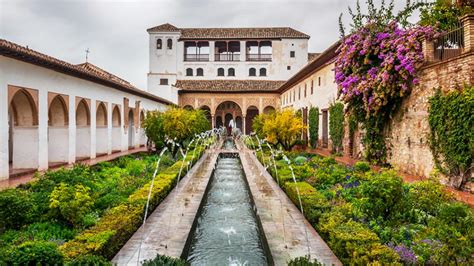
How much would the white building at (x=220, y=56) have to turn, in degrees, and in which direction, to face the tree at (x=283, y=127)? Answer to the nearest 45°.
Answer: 0° — it already faces it

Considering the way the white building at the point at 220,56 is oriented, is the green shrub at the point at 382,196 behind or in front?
in front

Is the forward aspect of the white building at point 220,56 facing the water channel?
yes

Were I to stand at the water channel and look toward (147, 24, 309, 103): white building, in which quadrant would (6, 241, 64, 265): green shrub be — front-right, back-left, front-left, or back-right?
back-left

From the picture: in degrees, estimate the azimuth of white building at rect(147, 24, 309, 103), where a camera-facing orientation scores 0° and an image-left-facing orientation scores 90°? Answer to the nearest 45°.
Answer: approximately 0°

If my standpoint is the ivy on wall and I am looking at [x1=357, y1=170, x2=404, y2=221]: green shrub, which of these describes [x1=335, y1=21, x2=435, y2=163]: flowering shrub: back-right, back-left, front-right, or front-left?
back-right

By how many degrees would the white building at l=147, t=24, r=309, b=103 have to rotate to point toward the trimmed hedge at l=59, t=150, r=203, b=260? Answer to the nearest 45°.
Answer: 0° — it already faces it

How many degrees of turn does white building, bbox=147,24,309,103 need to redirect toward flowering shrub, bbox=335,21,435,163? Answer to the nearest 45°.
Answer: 0° — it already faces it

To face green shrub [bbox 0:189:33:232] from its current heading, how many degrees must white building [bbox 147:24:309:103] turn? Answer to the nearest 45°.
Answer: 0° — it already faces it

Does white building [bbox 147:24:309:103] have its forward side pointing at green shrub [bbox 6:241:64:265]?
yes

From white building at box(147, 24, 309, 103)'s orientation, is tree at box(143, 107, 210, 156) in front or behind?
in front
